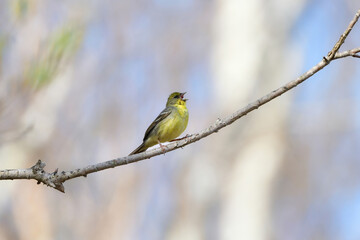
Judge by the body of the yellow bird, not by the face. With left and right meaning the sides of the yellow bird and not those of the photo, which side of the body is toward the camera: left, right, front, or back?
right
